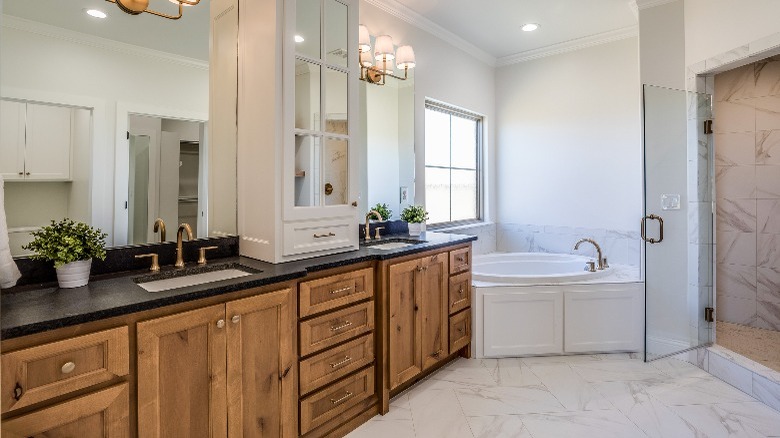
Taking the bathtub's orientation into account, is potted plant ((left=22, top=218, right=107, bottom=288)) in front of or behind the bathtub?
in front

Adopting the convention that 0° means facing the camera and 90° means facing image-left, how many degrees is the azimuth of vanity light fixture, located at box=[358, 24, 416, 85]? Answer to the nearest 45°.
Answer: approximately 315°

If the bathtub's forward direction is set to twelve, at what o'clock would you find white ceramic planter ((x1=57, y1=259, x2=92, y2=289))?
The white ceramic planter is roughly at 1 o'clock from the bathtub.

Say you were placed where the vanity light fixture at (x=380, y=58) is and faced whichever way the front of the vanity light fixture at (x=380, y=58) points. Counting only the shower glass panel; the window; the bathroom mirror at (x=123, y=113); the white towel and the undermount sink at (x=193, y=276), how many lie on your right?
3

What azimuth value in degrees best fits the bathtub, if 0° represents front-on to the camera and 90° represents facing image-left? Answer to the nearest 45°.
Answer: approximately 0°

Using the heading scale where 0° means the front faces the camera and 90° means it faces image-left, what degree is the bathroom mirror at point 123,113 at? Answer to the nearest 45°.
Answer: approximately 315°

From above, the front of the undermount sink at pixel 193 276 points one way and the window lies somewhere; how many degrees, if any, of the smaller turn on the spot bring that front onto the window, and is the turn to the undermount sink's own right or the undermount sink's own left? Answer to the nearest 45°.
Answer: approximately 90° to the undermount sink's own left

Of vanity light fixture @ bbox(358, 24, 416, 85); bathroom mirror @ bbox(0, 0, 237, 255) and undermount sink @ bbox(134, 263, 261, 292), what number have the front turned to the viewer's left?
0

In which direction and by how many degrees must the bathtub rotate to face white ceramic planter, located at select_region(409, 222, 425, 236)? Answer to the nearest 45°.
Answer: approximately 90° to its right

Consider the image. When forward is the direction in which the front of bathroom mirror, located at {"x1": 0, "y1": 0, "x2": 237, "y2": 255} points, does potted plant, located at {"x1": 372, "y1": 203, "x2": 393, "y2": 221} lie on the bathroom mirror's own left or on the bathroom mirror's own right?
on the bathroom mirror's own left

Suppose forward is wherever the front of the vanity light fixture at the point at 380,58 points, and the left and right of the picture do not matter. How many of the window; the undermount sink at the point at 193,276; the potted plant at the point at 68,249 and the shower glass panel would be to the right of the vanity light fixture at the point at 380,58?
2

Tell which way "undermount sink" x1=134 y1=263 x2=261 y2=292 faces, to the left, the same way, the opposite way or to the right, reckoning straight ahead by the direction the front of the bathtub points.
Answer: to the left

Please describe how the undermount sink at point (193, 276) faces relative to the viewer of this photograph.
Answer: facing the viewer and to the right of the viewer

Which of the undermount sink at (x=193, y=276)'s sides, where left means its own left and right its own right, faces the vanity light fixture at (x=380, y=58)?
left

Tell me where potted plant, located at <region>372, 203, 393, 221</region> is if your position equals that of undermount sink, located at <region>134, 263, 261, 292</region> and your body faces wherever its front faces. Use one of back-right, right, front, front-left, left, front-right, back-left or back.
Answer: left
